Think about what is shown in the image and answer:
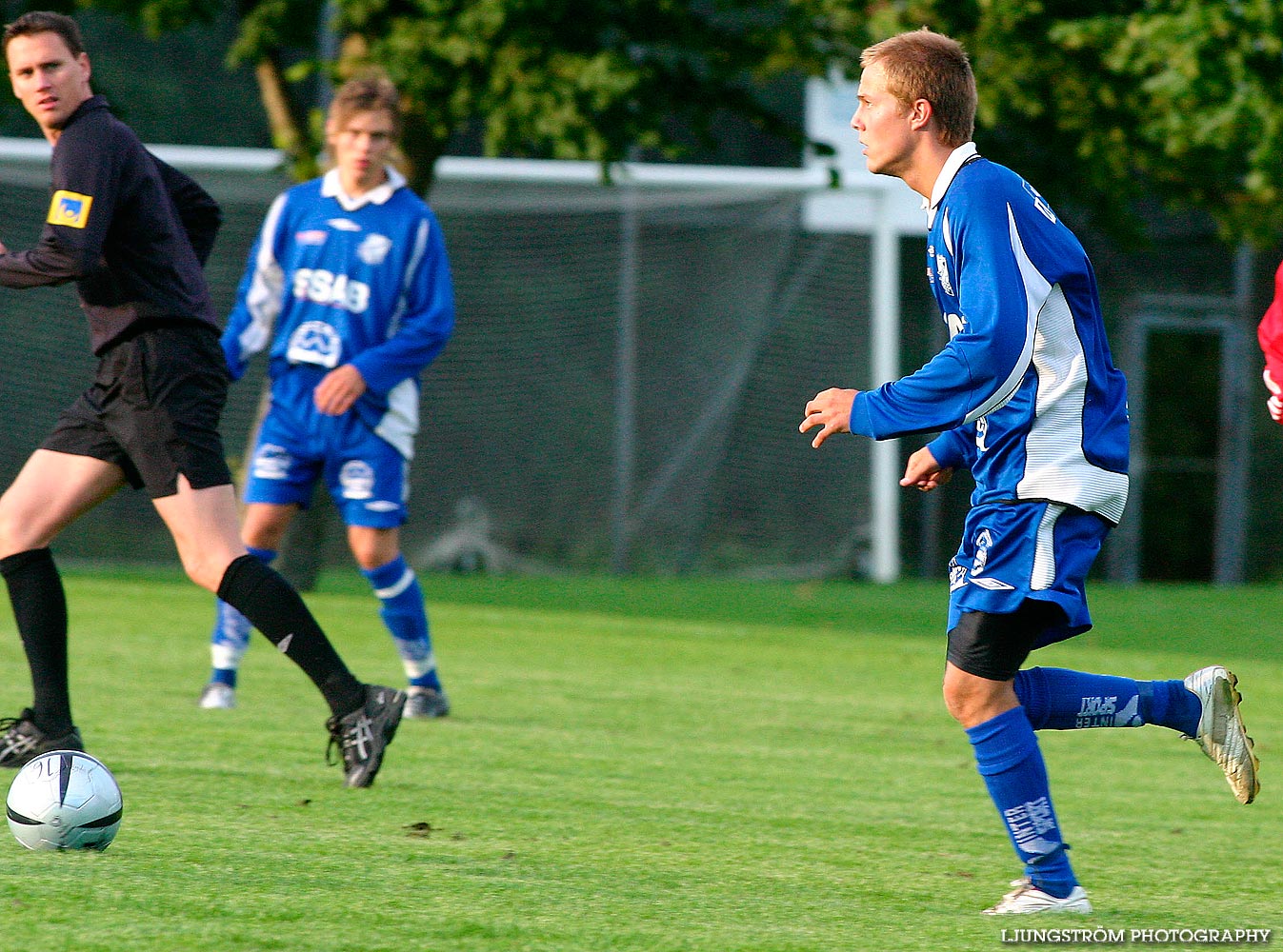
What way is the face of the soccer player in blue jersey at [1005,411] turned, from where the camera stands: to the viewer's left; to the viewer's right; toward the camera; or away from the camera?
to the viewer's left

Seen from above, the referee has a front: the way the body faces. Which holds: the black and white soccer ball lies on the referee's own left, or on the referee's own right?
on the referee's own left

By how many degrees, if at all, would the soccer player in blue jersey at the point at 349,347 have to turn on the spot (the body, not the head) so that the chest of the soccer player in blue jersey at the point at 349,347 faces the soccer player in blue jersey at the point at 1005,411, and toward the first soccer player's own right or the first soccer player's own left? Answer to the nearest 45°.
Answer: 0° — they already face them

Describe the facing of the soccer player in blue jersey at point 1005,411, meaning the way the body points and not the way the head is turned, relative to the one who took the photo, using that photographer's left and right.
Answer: facing to the left of the viewer

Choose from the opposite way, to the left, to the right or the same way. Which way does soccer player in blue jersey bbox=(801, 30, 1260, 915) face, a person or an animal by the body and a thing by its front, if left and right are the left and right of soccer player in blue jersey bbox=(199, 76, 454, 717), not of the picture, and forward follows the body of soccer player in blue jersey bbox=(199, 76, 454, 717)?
to the right

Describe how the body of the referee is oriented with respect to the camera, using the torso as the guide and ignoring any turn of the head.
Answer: to the viewer's left

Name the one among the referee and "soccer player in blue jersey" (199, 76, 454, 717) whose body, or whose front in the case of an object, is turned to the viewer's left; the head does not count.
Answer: the referee
